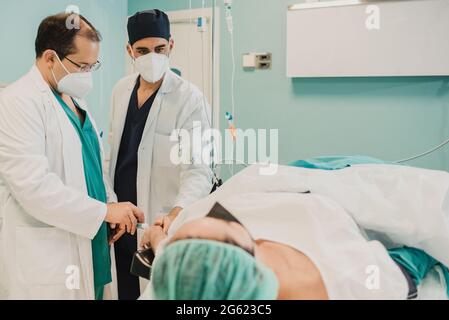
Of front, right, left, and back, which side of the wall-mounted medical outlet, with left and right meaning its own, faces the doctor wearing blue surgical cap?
front

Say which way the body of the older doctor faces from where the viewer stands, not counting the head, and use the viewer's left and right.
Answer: facing to the right of the viewer

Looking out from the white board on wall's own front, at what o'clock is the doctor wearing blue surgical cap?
The doctor wearing blue surgical cap is roughly at 1 o'clock from the white board on wall.

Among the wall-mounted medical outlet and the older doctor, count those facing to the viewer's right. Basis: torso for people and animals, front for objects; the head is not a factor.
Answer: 1

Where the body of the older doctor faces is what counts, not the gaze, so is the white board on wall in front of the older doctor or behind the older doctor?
in front

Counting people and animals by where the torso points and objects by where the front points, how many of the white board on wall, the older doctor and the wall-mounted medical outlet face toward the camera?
2

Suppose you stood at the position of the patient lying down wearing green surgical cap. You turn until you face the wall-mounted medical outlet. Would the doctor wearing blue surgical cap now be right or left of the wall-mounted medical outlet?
left

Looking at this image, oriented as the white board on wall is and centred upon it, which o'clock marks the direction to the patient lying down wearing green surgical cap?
The patient lying down wearing green surgical cap is roughly at 12 o'clock from the white board on wall.

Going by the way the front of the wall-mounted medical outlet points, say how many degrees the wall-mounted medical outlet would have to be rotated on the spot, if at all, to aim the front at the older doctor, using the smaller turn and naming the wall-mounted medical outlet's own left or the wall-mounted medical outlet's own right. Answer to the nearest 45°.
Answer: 0° — it already faces them

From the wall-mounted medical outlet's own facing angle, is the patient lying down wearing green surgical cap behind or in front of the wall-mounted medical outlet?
in front

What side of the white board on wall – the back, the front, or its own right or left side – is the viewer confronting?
front
